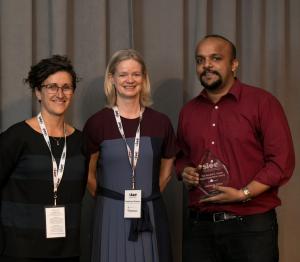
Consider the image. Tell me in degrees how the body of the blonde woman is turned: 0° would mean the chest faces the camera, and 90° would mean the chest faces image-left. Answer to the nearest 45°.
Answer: approximately 0°
